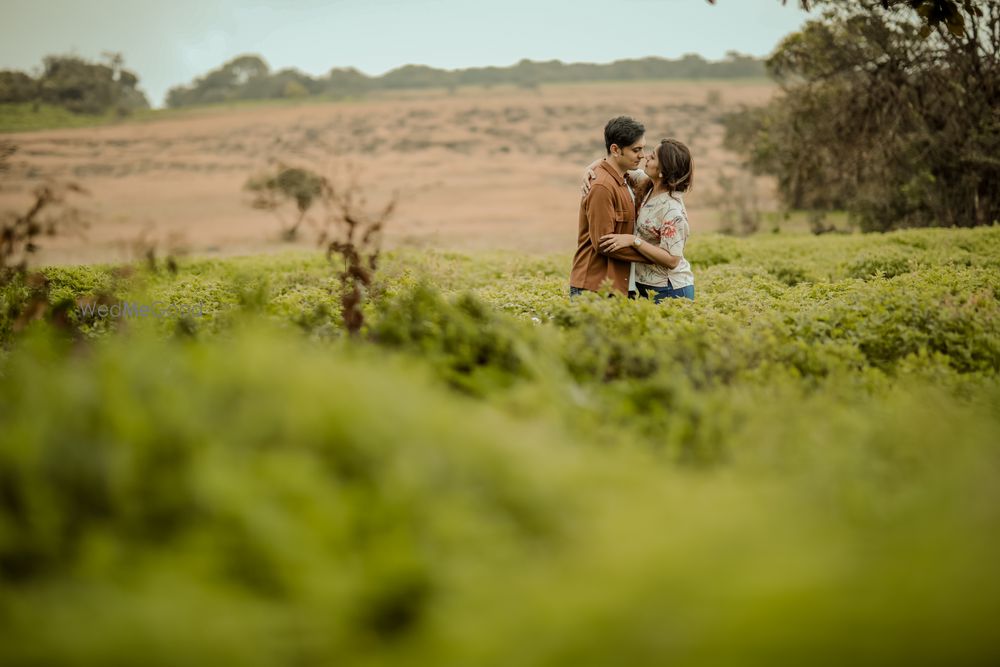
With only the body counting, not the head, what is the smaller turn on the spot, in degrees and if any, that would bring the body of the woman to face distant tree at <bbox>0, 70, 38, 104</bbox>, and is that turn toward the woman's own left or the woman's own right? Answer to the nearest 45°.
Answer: approximately 45° to the woman's own right

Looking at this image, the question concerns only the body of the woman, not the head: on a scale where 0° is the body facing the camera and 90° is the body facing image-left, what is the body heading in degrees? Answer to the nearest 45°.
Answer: approximately 90°

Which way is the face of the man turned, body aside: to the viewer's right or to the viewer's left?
to the viewer's right

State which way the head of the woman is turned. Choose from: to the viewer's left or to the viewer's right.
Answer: to the viewer's left

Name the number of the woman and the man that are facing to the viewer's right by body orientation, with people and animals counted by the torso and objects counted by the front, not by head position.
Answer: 1

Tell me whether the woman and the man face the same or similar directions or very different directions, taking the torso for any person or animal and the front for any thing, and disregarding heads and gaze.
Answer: very different directions

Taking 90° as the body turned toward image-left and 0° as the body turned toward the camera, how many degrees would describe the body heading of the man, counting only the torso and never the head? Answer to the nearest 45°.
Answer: approximately 270°
